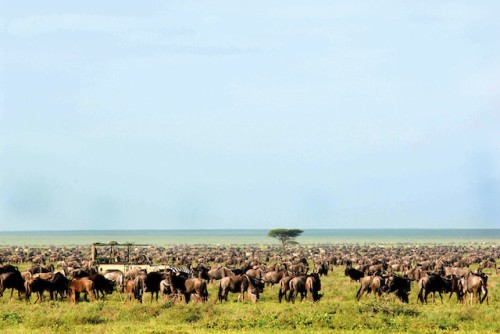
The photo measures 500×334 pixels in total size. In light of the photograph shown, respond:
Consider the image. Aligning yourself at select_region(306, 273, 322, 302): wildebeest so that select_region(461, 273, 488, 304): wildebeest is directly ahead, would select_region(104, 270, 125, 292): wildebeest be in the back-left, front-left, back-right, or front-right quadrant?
back-left

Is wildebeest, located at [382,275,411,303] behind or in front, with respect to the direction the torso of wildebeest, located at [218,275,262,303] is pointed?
in front

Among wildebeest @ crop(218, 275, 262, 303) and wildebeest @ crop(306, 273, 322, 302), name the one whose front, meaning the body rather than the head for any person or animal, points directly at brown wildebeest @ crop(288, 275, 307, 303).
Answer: wildebeest @ crop(218, 275, 262, 303)
